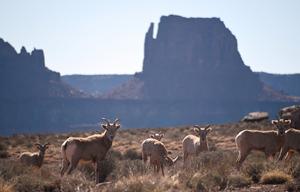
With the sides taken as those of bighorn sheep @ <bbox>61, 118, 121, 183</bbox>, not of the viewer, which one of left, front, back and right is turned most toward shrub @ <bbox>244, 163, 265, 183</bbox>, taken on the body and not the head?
front

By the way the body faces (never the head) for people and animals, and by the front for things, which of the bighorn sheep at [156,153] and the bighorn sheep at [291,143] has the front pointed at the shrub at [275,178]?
the bighorn sheep at [156,153]

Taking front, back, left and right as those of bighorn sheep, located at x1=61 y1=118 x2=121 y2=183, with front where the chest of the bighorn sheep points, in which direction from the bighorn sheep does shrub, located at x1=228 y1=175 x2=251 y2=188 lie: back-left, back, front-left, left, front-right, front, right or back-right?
front-right

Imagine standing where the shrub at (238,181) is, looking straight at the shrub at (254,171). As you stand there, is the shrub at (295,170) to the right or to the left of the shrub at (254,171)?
right

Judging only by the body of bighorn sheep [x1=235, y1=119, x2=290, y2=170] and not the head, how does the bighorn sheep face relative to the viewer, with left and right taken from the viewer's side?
facing to the right of the viewer

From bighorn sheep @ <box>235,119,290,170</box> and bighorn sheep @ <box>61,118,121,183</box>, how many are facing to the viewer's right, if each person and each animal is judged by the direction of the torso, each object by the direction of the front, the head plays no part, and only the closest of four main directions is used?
2

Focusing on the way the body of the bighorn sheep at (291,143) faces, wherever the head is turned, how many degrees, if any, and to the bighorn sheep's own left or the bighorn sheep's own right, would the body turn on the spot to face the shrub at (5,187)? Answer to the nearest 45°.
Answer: approximately 135° to the bighorn sheep's own right

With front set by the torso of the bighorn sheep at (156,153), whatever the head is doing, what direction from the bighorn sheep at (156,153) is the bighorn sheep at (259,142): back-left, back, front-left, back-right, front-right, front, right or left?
front-left

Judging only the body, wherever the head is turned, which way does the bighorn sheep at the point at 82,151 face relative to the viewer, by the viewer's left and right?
facing to the right of the viewer
